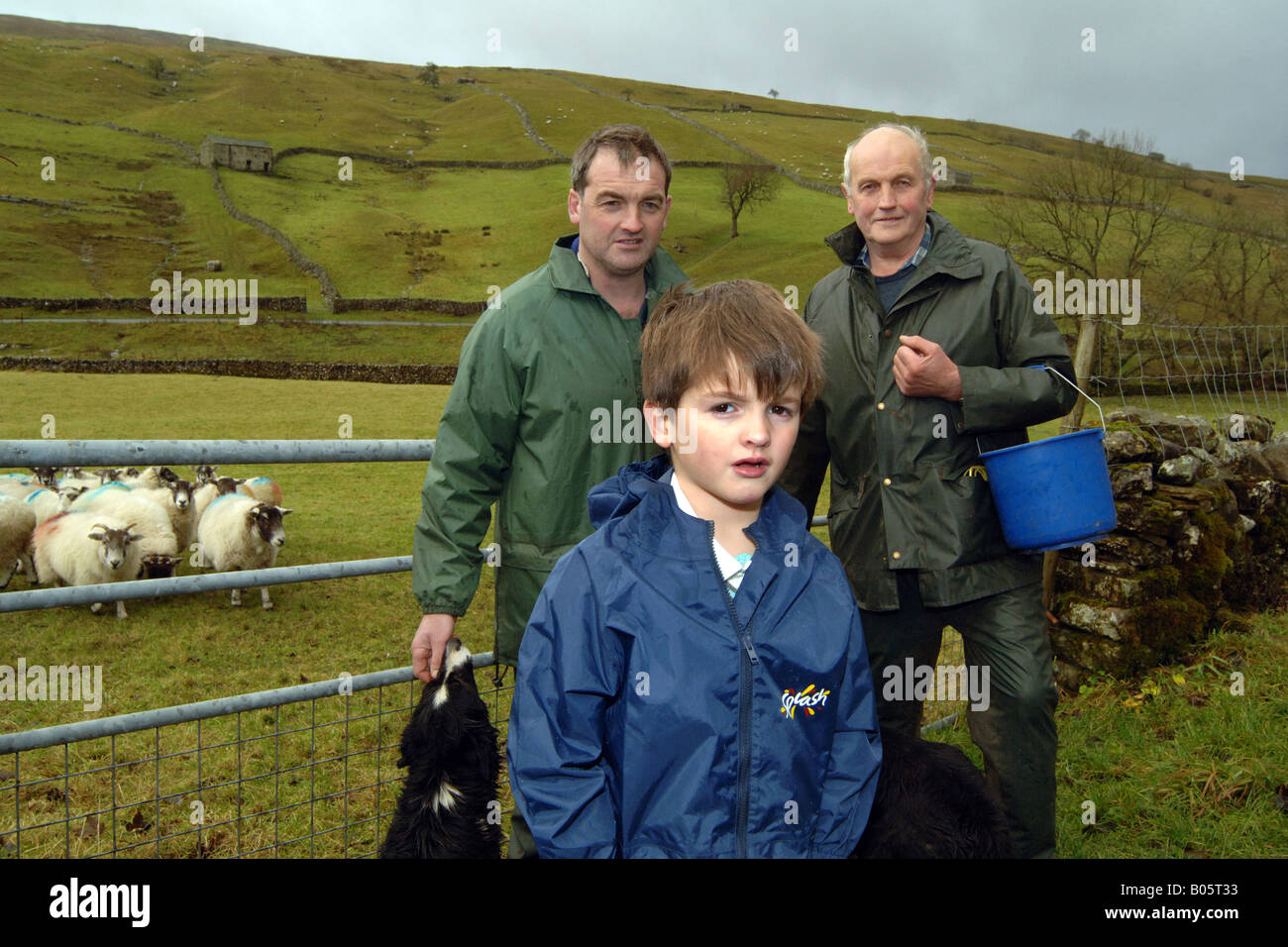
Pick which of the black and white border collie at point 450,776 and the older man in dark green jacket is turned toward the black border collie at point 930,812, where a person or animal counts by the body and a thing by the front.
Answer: the older man in dark green jacket

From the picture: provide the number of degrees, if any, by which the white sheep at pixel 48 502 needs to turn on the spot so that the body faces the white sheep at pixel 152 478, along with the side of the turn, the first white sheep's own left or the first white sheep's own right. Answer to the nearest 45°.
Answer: approximately 45° to the first white sheep's own left

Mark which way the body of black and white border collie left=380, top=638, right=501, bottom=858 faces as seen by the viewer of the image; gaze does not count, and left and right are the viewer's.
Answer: facing away from the viewer

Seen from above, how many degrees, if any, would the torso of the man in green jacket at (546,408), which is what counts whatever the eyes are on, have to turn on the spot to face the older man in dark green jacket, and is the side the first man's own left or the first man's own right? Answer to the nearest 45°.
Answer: approximately 45° to the first man's own left

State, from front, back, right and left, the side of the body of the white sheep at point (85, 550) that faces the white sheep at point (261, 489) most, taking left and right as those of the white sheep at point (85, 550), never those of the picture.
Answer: left
